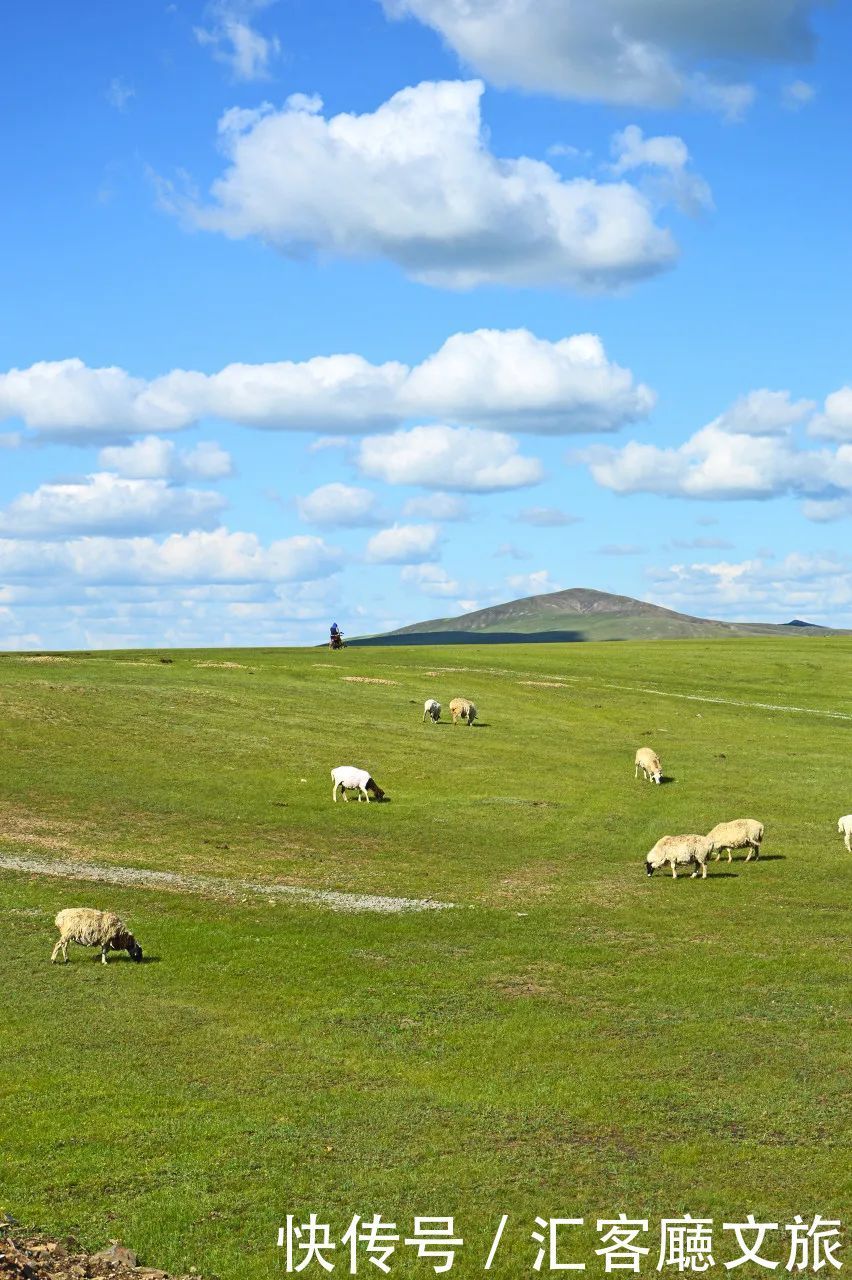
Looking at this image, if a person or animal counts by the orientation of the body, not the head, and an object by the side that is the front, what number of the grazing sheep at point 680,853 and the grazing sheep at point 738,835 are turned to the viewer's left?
2

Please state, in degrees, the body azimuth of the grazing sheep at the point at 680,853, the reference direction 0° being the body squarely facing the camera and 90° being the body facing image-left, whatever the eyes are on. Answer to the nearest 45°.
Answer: approximately 90°

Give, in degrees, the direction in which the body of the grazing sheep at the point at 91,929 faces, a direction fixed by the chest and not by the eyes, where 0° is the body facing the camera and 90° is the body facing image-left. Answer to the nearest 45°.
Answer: approximately 270°

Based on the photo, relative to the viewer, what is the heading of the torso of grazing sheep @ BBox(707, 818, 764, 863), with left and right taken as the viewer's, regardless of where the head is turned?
facing to the left of the viewer

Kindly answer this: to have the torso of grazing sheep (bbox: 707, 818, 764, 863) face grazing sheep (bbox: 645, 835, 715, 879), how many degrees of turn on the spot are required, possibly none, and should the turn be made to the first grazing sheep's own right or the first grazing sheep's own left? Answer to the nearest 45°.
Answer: approximately 45° to the first grazing sheep's own left

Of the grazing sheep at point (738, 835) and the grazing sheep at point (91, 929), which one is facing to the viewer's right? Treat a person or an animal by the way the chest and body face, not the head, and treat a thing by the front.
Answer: the grazing sheep at point (91, 929)

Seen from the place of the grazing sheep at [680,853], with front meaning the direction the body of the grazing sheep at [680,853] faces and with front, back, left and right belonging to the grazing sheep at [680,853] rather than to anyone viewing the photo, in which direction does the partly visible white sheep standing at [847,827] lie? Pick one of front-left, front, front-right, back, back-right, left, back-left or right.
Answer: back-right
